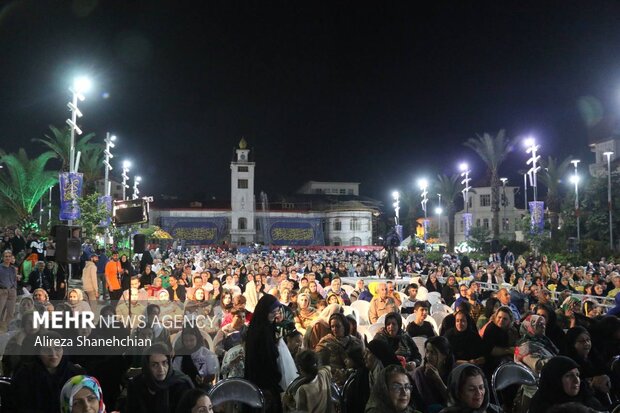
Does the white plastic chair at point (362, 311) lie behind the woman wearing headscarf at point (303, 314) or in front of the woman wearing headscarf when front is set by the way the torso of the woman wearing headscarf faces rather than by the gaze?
behind

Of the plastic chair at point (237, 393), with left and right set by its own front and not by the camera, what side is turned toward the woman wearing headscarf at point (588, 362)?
left

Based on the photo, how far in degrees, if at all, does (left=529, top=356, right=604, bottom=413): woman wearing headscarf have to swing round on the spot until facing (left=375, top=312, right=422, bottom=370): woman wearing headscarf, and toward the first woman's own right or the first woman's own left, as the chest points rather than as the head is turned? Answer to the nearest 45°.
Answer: approximately 180°

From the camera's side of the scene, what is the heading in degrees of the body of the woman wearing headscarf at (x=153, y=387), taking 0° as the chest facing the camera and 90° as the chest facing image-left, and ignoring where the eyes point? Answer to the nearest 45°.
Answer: approximately 0°

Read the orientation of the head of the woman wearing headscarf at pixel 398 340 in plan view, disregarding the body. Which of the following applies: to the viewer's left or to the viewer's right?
to the viewer's left

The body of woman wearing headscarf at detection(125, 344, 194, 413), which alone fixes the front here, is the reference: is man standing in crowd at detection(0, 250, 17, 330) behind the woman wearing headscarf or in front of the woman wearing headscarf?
behind
